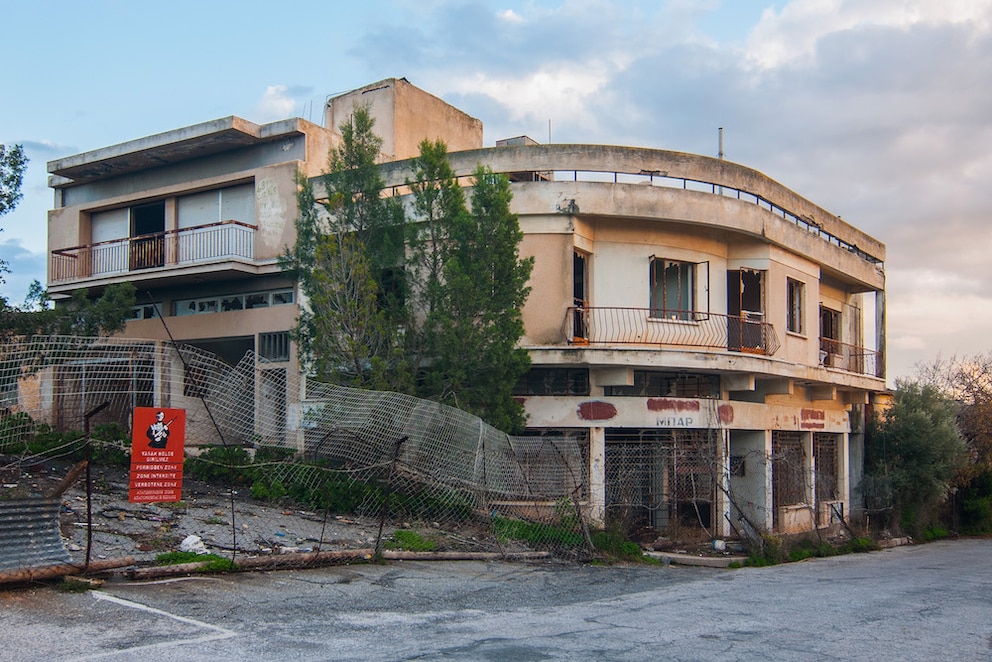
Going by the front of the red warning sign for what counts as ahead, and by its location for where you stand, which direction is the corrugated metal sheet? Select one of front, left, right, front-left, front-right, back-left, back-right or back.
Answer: right

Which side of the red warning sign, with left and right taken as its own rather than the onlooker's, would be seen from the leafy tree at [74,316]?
back

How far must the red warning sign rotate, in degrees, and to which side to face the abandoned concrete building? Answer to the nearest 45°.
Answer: approximately 135° to its left

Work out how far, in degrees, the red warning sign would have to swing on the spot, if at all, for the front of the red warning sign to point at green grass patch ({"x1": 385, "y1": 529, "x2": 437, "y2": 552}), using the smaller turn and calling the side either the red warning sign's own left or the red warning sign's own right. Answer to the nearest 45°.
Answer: approximately 135° to the red warning sign's own left

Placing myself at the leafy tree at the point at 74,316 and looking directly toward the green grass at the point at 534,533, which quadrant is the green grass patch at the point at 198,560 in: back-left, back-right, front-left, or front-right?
front-right

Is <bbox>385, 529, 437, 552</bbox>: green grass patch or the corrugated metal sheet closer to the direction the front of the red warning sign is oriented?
the corrugated metal sheet

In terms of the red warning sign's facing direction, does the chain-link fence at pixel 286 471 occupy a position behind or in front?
behind

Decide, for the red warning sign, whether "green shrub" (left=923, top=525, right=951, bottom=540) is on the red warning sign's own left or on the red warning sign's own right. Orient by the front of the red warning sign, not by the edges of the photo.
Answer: on the red warning sign's own left

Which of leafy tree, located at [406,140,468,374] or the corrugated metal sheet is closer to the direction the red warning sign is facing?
the corrugated metal sheet

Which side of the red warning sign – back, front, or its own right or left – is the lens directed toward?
front

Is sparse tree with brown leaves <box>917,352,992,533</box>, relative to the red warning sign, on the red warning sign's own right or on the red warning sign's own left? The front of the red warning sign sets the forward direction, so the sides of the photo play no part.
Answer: on the red warning sign's own left

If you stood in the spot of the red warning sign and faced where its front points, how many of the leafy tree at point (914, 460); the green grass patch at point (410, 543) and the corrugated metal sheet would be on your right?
1

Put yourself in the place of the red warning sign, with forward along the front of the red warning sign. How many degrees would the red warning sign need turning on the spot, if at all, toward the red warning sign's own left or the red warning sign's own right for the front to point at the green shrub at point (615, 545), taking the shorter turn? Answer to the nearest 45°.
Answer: approximately 135° to the red warning sign's own left
